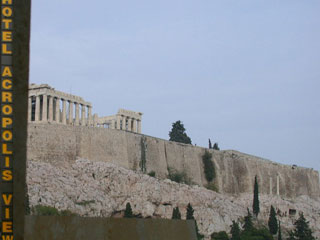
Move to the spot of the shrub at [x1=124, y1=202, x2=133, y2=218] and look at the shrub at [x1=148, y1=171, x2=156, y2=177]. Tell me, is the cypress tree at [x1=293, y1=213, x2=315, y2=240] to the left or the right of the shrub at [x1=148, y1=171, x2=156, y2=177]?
right
